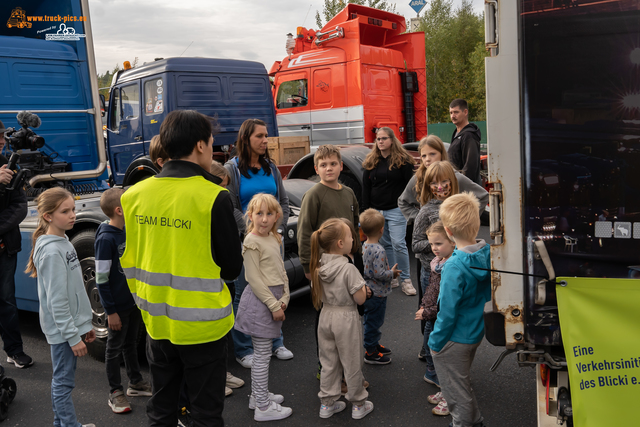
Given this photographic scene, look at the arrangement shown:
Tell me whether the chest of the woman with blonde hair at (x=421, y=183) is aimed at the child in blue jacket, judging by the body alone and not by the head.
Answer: yes

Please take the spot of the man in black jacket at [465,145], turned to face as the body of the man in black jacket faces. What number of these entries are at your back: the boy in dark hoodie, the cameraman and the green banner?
0

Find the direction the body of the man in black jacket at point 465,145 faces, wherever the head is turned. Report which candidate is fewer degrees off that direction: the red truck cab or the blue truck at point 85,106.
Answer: the blue truck

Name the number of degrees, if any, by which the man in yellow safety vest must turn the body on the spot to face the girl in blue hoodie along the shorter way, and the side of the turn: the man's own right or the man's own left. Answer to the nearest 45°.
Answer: approximately 90° to the man's own left

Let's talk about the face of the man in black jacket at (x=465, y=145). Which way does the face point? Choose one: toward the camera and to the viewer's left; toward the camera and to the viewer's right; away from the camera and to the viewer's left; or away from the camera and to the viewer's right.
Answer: toward the camera and to the viewer's left

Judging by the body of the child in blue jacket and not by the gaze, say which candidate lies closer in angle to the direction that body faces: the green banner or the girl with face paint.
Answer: the girl with face paint

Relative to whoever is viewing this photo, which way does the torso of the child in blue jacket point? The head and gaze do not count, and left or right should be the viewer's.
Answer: facing away from the viewer and to the left of the viewer

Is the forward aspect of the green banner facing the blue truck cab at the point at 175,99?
no

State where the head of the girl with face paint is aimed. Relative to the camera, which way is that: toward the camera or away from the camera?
toward the camera

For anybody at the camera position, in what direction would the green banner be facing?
facing the viewer

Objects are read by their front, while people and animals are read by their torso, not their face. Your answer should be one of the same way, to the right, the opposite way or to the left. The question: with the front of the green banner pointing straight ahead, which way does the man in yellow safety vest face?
the opposite way

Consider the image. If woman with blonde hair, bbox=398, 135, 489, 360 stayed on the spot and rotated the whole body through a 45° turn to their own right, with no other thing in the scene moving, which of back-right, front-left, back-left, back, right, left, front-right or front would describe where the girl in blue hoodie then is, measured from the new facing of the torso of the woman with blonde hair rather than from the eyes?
front

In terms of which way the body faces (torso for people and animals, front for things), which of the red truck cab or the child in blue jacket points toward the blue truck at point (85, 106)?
the child in blue jacket

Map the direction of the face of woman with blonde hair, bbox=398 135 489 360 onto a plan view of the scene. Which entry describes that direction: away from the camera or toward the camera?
toward the camera

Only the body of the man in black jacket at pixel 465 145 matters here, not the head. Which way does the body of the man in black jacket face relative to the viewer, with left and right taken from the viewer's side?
facing the viewer and to the left of the viewer
